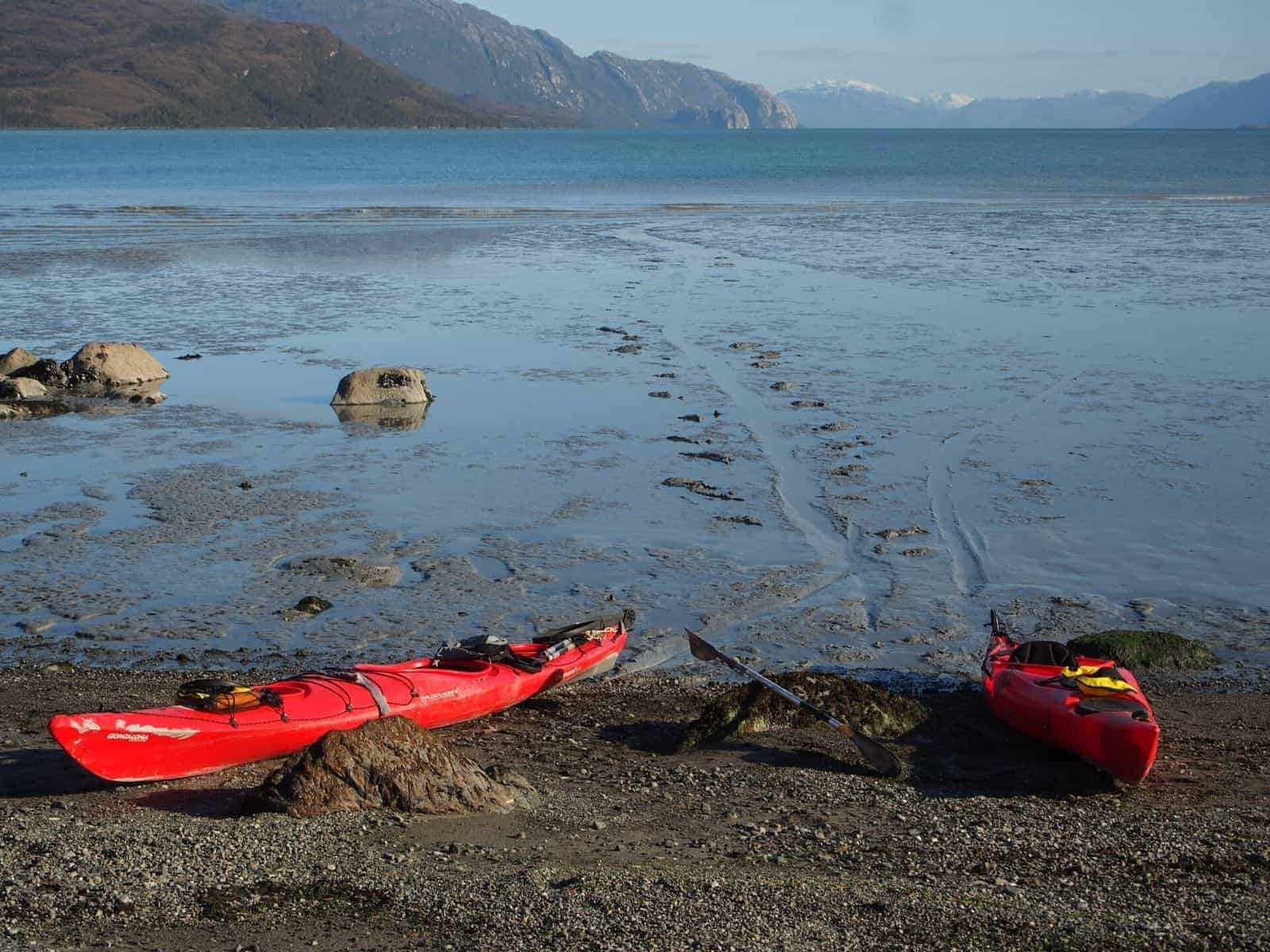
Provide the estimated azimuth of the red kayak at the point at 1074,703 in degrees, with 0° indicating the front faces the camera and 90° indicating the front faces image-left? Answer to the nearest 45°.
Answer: approximately 315°

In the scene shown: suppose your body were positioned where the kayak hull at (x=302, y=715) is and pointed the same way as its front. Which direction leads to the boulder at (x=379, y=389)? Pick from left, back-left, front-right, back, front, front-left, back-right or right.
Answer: back-right

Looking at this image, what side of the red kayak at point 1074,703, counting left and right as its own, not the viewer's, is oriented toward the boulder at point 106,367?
back

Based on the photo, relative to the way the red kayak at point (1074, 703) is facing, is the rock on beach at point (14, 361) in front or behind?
behind

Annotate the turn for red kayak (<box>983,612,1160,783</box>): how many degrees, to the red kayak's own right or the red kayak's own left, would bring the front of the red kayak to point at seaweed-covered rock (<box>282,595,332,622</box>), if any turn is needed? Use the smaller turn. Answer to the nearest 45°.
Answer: approximately 135° to the red kayak's own right

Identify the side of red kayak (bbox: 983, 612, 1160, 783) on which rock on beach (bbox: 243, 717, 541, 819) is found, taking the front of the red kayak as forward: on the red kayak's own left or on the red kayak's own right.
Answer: on the red kayak's own right

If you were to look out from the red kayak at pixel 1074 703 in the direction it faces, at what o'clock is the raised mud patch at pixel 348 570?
The raised mud patch is roughly at 5 o'clock from the red kayak.

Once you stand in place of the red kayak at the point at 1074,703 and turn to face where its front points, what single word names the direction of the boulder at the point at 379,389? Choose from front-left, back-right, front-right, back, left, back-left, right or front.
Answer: back
